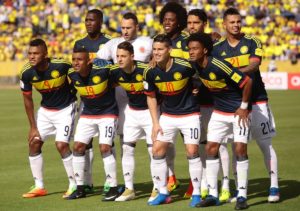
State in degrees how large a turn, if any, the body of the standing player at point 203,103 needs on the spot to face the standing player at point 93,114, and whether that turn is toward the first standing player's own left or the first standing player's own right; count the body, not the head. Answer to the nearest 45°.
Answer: approximately 45° to the first standing player's own right

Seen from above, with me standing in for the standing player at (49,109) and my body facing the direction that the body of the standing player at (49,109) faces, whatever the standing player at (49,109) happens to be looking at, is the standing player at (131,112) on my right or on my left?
on my left

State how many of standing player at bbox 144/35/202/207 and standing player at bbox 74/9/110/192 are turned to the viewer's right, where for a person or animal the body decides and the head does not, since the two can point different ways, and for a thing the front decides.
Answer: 0

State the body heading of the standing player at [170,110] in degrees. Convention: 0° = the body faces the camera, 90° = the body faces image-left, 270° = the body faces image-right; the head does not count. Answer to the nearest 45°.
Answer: approximately 45°

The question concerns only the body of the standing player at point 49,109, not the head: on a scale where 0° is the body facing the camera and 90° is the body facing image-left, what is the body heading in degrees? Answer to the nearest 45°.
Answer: approximately 45°

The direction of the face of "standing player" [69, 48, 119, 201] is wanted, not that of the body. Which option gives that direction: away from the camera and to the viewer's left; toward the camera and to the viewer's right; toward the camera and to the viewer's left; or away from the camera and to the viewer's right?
toward the camera and to the viewer's left

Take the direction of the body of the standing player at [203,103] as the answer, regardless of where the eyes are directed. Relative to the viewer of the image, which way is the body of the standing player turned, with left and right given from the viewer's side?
facing the viewer and to the left of the viewer

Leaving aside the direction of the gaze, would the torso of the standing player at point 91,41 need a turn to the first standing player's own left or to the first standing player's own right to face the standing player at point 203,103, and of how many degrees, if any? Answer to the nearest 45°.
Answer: approximately 90° to the first standing player's own left
